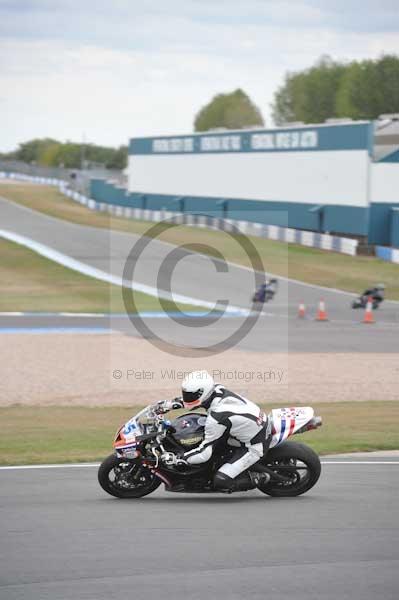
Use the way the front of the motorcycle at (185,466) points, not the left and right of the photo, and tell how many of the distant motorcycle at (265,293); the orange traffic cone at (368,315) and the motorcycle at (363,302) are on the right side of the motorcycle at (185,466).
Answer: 3

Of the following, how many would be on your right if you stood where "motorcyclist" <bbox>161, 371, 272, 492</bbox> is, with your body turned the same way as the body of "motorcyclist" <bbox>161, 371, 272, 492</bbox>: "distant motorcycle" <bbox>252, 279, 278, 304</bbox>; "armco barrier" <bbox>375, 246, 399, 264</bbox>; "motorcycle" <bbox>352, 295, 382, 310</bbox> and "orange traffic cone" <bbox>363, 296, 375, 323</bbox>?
4

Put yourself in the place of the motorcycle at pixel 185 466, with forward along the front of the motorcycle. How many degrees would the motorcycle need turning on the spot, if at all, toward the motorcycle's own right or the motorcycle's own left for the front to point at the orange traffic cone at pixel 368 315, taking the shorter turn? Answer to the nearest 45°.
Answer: approximately 90° to the motorcycle's own right

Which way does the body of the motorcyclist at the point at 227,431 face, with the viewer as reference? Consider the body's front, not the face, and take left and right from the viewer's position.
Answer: facing to the left of the viewer

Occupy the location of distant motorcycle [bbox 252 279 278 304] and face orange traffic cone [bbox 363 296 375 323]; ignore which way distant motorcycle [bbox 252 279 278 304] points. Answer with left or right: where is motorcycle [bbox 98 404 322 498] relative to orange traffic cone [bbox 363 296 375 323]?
right

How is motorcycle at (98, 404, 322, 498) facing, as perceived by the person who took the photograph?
facing to the left of the viewer

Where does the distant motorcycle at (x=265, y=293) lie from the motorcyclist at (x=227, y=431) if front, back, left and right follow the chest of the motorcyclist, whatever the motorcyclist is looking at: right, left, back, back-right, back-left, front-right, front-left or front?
right

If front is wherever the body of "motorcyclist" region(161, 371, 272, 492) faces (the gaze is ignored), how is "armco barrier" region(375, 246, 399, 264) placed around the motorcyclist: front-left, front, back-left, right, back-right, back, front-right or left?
right

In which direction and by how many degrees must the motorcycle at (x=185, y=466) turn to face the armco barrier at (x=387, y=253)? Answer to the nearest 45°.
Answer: approximately 90° to its right

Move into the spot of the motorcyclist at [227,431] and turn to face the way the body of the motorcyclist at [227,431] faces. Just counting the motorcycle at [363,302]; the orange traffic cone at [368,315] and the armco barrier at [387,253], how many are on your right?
3

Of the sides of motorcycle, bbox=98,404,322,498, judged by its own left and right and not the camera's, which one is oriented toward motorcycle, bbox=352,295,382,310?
right
